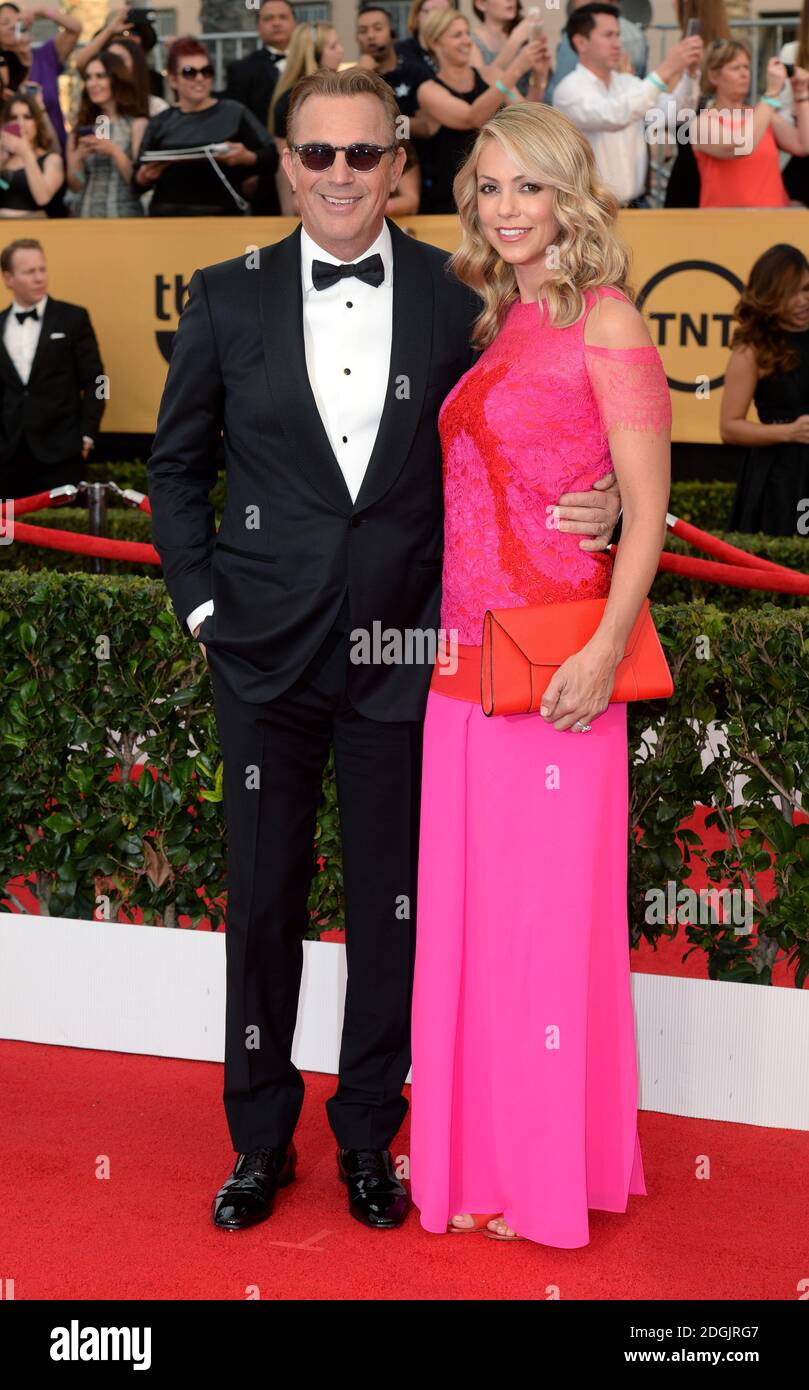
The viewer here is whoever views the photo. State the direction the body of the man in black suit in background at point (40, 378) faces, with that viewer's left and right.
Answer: facing the viewer

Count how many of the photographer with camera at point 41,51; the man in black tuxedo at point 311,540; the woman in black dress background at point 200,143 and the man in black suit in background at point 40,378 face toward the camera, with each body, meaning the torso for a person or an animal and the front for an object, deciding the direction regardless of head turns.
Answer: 4

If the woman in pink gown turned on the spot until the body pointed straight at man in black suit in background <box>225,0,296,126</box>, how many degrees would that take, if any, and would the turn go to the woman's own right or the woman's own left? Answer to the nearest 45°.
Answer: approximately 135° to the woman's own right

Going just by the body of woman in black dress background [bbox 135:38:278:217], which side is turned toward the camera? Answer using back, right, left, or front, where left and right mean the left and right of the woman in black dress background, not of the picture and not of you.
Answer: front

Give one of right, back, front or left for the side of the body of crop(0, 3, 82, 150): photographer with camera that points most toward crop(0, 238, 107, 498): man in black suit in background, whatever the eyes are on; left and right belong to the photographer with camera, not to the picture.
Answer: front

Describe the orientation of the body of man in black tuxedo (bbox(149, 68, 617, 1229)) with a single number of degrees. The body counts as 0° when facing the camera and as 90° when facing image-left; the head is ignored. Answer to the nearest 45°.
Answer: approximately 0°

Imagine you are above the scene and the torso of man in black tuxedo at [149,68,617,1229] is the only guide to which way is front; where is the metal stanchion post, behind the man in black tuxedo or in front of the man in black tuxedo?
behind

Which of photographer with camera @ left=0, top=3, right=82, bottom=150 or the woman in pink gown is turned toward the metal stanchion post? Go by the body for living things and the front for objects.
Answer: the photographer with camera

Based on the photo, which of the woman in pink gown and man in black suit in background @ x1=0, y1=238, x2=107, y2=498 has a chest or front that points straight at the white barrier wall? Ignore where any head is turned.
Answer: the man in black suit in background

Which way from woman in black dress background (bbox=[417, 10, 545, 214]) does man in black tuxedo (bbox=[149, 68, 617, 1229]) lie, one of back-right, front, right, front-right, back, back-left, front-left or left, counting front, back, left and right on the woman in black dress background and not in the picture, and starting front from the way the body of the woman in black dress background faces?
front-right

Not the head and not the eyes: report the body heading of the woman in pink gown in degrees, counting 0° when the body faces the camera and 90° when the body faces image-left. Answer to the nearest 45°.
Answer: approximately 45°
